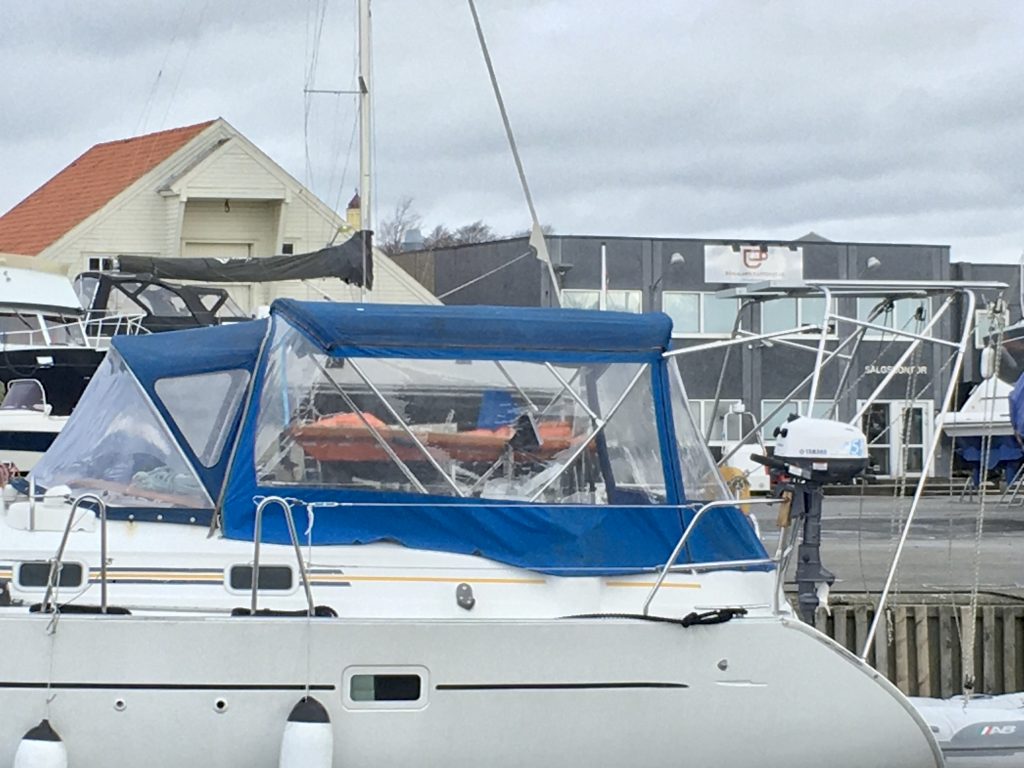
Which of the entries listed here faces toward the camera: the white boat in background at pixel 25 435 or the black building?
the black building

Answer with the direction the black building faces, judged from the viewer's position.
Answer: facing the viewer

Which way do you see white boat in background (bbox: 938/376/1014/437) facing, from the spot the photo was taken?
facing to the left of the viewer

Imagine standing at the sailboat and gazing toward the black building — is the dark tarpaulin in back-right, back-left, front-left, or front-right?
front-left

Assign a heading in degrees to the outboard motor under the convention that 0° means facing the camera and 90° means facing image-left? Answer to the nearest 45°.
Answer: approximately 90°

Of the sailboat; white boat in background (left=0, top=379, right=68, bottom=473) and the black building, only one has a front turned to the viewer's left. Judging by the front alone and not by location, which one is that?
the sailboat

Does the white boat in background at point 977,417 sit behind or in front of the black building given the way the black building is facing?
in front

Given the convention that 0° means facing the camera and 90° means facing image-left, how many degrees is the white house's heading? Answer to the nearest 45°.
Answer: approximately 315°

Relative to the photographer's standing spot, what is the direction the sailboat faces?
facing to the left of the viewer

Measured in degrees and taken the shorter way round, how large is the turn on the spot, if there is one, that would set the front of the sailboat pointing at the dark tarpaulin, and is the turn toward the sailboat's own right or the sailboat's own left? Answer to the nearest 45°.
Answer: approximately 90° to the sailboat's own right

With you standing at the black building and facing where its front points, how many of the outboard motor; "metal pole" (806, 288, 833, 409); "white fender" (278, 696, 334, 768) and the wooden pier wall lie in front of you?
4

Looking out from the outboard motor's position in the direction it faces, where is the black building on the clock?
The black building is roughly at 3 o'clock from the outboard motor.

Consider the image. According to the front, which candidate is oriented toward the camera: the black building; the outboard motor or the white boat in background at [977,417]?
the black building

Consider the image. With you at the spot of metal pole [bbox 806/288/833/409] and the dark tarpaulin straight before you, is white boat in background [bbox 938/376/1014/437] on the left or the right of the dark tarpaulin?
right
